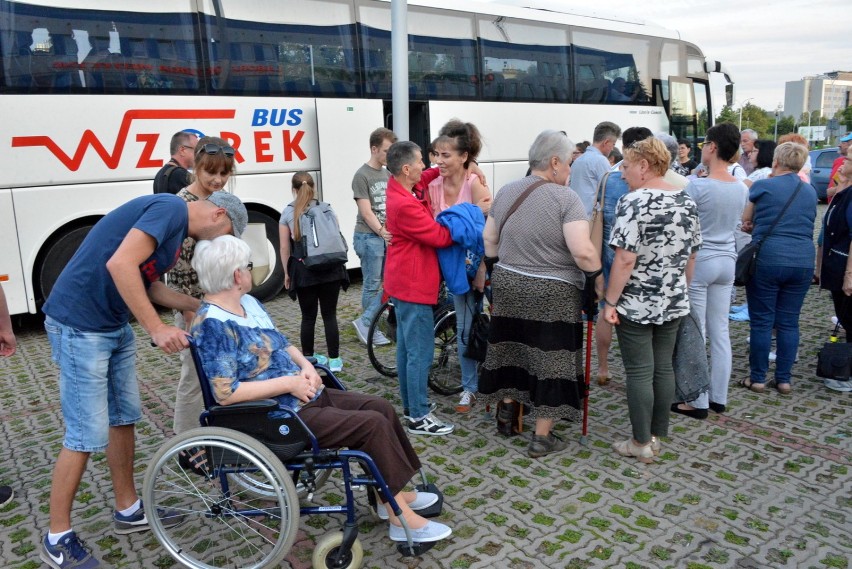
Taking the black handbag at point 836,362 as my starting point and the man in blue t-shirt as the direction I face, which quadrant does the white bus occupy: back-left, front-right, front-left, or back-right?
front-right

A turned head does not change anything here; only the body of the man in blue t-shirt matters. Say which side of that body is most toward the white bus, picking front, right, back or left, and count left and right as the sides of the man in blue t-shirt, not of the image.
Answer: left

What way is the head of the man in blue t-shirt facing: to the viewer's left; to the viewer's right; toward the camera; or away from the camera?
to the viewer's right

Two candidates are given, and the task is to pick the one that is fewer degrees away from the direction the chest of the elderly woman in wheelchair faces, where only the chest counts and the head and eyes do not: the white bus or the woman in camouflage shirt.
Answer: the woman in camouflage shirt

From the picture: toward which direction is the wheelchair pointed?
to the viewer's right

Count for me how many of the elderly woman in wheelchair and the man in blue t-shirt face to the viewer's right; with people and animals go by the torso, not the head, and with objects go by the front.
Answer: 2

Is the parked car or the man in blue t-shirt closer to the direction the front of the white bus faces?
the parked car

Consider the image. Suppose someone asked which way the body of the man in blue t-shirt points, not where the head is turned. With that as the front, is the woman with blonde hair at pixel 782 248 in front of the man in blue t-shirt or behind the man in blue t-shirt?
in front

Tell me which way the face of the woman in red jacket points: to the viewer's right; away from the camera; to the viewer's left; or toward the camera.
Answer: to the viewer's right

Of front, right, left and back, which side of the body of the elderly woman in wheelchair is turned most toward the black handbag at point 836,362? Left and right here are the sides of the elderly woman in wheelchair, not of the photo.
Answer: front

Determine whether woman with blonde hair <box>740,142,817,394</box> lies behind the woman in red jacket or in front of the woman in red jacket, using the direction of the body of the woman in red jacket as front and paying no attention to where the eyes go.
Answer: in front

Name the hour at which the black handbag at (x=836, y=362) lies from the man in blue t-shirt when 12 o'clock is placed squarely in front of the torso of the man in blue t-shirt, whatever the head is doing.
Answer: The black handbag is roughly at 12 o'clock from the man in blue t-shirt.

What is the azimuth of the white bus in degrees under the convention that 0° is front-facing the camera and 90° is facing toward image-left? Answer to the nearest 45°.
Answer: approximately 225°

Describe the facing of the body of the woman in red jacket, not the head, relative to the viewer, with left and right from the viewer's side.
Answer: facing to the right of the viewer
